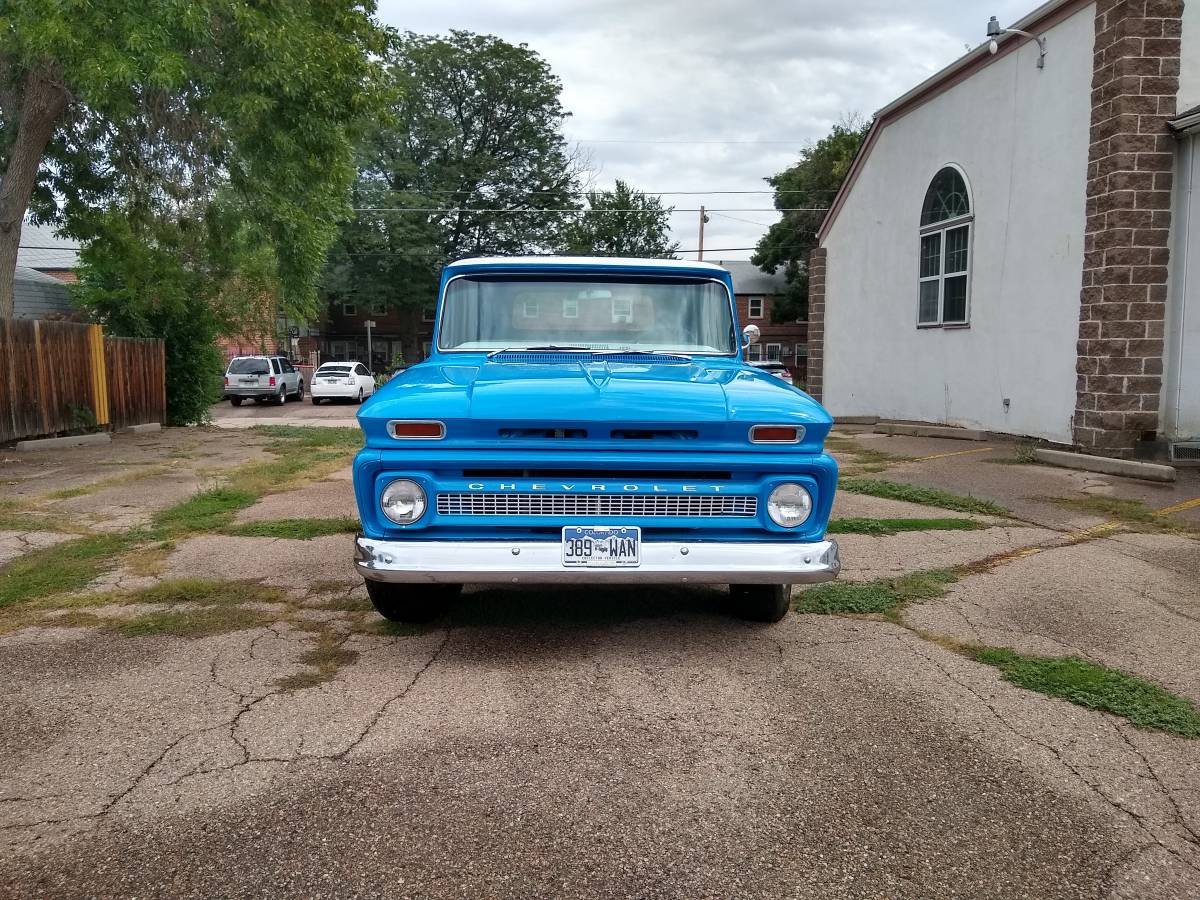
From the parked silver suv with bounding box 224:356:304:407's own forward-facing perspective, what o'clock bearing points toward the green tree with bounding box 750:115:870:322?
The green tree is roughly at 1 o'clock from the parked silver suv.

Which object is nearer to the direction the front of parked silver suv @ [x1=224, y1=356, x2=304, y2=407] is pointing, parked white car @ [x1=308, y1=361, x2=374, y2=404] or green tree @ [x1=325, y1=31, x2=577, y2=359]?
the green tree

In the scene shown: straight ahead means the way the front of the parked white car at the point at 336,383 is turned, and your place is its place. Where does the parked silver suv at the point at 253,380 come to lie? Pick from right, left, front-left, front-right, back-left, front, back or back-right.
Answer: back-left

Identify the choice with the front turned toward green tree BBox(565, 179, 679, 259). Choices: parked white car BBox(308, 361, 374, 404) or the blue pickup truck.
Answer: the parked white car

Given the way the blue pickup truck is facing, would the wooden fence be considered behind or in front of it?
behind

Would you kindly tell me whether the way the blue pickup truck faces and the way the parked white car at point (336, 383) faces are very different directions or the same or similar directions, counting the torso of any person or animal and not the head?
very different directions

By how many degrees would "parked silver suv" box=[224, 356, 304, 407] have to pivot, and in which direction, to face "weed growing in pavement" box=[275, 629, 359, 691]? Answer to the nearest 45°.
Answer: approximately 135° to its right

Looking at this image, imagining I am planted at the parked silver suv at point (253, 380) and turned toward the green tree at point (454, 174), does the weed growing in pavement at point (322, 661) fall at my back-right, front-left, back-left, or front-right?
back-right

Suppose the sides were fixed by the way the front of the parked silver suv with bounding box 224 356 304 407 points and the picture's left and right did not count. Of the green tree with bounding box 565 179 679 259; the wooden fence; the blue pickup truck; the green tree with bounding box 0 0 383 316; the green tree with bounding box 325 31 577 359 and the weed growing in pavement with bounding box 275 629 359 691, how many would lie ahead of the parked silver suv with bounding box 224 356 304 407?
2

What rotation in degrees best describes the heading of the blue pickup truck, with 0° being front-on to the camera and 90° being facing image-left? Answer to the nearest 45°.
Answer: approximately 0°

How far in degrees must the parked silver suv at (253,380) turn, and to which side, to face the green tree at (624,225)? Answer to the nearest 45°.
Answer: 0° — it already faces it

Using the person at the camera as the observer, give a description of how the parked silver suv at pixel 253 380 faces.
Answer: facing away from the viewer and to the right of the viewer

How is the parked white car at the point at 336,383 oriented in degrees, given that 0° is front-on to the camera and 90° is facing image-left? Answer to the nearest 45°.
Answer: approximately 225°

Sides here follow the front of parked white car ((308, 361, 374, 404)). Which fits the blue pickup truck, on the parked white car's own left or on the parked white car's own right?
on the parked white car's own right

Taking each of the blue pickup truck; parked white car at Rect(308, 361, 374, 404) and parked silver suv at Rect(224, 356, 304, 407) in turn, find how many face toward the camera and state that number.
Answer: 1

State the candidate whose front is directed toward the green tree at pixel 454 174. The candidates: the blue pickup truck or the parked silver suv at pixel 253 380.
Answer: the parked silver suv

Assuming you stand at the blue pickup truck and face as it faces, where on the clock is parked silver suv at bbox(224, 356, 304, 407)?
The parked silver suv is roughly at 5 o'clock from the blue pickup truck.
